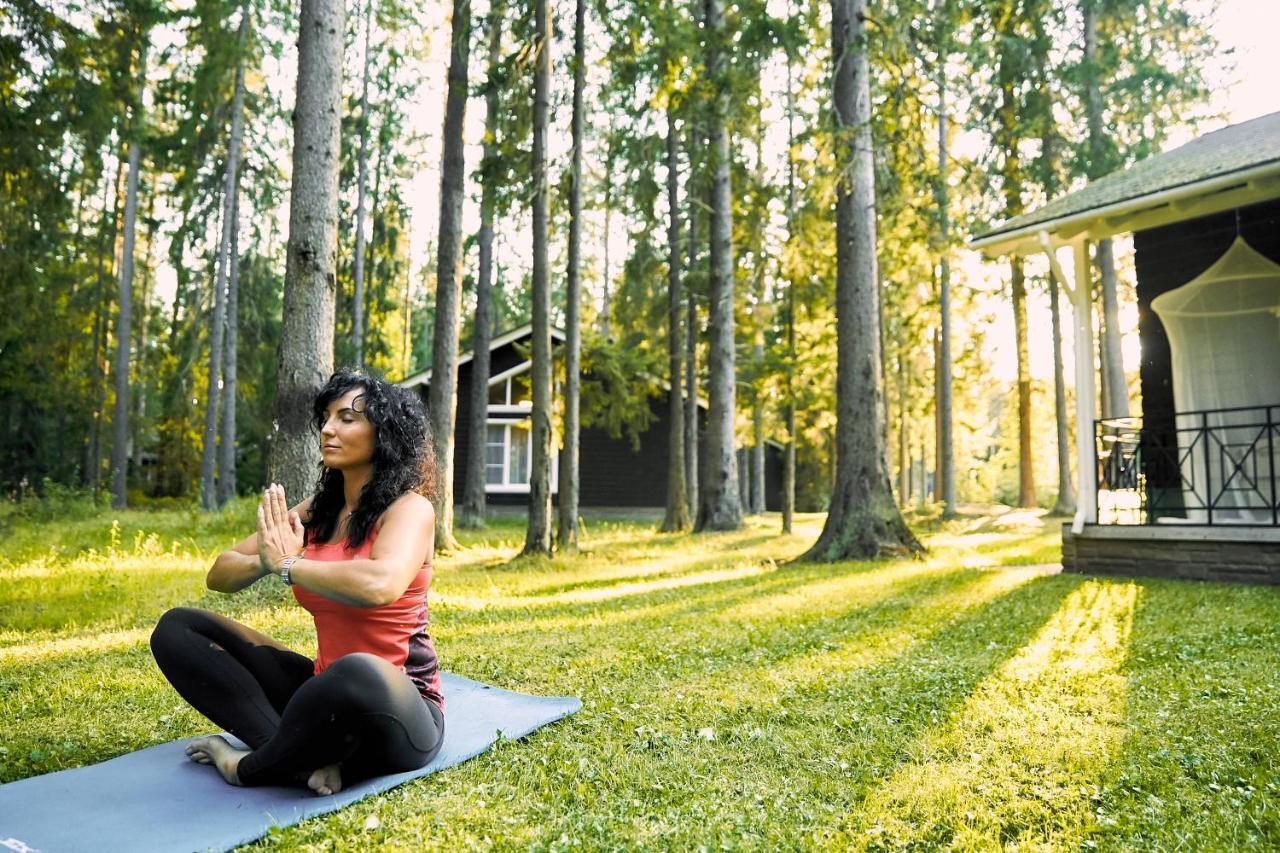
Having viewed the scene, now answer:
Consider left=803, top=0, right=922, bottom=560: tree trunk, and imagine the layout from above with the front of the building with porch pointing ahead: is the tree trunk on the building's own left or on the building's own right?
on the building's own right

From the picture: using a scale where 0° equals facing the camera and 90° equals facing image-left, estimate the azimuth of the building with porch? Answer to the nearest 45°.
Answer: approximately 45°

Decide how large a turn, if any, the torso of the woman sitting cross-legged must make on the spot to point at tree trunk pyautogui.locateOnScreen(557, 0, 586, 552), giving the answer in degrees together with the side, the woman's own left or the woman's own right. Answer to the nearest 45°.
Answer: approximately 180°

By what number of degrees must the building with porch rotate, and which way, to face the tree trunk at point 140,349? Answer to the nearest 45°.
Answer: approximately 45° to its right

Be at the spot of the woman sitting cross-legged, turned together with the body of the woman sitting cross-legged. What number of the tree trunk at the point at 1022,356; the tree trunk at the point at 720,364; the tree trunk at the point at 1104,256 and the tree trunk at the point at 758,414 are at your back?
4

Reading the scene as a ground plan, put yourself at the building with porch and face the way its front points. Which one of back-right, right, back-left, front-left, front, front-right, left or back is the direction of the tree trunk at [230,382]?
front-right

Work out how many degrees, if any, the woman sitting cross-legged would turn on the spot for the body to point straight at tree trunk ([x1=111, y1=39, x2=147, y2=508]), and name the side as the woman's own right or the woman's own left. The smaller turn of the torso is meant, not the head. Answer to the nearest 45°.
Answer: approximately 135° to the woman's own right

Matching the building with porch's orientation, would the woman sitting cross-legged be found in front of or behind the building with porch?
in front

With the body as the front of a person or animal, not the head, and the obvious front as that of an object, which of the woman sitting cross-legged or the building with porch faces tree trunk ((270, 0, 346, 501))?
the building with porch

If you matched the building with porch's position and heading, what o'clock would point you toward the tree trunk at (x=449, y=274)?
The tree trunk is roughly at 1 o'clock from the building with porch.

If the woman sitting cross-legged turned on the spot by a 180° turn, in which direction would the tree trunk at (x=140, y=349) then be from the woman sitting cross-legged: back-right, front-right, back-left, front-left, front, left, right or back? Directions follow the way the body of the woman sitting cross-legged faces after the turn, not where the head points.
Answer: front-left
